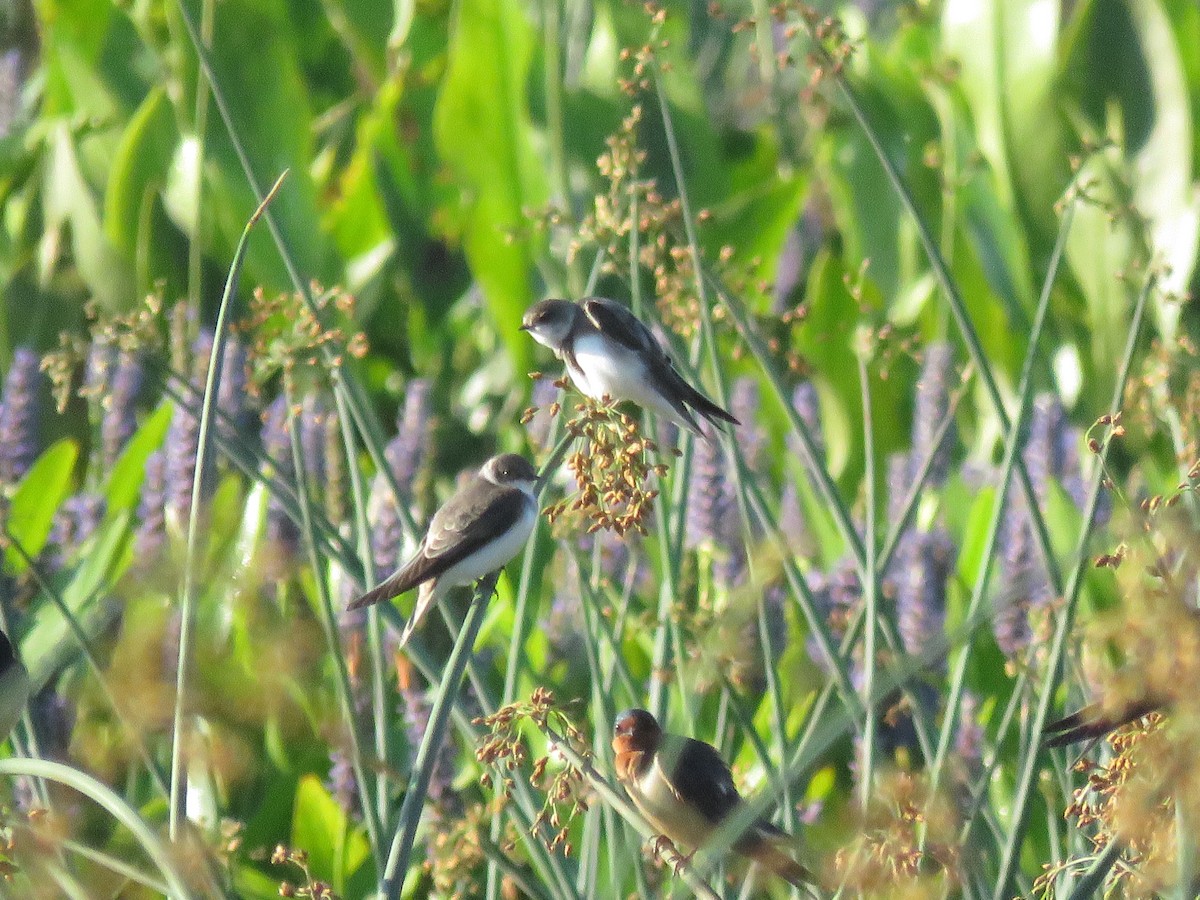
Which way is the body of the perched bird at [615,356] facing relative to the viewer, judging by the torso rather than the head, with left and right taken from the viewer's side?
facing to the left of the viewer

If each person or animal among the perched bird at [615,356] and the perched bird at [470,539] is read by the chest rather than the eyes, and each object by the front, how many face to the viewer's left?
1

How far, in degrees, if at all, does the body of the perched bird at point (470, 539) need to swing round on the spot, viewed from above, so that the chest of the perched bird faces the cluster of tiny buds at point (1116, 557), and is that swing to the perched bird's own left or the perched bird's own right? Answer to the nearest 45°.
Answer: approximately 45° to the perched bird's own right

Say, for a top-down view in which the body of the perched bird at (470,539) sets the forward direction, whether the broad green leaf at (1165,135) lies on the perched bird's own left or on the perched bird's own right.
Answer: on the perched bird's own left

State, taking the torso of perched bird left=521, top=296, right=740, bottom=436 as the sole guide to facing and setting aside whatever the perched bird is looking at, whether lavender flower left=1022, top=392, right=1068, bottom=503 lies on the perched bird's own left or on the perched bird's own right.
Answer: on the perched bird's own right

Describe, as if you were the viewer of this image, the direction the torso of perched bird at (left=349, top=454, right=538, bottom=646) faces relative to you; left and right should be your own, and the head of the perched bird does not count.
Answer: facing to the right of the viewer

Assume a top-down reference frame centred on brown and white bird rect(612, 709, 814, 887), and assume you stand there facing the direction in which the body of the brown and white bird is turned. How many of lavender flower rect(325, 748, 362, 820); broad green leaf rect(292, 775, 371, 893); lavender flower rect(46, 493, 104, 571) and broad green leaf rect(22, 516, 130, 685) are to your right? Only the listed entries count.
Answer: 4

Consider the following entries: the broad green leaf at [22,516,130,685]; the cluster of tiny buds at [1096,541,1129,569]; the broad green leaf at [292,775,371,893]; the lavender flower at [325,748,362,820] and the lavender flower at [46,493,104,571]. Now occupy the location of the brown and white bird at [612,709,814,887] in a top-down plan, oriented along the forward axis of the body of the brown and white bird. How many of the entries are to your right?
4
